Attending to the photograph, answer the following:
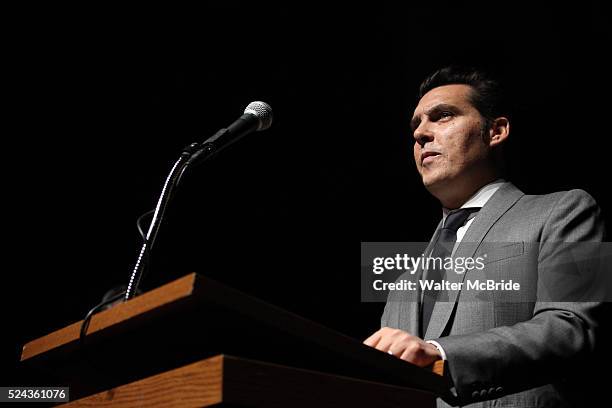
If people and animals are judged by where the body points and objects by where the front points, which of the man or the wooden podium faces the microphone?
the man

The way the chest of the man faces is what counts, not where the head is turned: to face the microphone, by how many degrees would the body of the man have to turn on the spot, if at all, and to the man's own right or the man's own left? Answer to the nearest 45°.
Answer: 0° — they already face it
